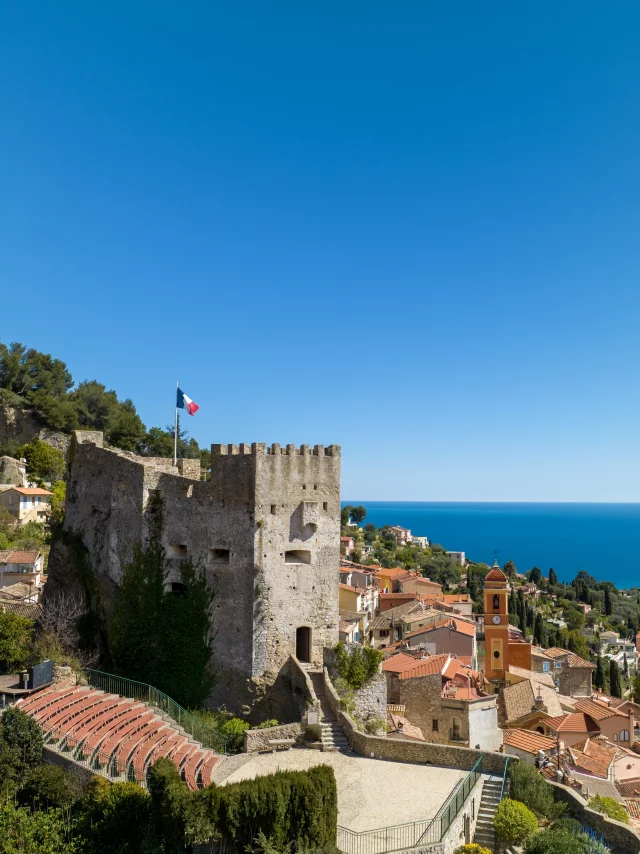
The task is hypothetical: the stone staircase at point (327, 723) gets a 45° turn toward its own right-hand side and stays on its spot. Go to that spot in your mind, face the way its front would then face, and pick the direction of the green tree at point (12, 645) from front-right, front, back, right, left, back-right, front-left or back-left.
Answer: front-right

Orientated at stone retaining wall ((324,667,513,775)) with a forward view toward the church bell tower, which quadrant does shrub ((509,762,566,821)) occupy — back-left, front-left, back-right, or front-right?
back-right

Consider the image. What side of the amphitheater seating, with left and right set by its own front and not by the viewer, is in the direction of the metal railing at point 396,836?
front

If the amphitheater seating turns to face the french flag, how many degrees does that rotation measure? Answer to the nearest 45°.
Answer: approximately 135° to its left

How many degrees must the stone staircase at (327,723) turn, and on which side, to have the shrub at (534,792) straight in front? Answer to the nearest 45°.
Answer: approximately 45° to its left

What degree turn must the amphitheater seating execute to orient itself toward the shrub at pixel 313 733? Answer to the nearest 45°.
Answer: approximately 45° to its left

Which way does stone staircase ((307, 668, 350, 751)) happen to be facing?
toward the camera

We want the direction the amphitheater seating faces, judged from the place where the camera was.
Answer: facing the viewer and to the right of the viewer

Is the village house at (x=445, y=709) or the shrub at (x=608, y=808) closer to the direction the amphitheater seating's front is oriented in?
the shrub

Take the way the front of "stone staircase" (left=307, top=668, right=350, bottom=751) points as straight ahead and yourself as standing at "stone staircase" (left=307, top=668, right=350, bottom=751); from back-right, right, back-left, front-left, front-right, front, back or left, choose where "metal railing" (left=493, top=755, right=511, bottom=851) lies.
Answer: front-left

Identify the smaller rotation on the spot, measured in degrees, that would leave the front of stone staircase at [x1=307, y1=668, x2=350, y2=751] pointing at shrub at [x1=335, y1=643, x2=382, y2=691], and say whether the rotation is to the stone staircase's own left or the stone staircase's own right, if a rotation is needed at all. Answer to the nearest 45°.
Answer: approximately 135° to the stone staircase's own left

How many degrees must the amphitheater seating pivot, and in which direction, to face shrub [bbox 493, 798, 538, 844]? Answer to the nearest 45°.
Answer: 0° — it already faces it

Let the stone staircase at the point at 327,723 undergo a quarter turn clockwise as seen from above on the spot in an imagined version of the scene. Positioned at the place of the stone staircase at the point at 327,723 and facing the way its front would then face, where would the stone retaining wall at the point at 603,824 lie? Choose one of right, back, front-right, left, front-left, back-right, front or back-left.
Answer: back-left

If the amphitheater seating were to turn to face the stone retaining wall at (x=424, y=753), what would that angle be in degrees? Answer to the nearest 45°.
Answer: approximately 45° to its left

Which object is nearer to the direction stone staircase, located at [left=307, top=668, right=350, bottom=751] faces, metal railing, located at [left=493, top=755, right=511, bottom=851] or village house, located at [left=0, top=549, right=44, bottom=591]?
the metal railing

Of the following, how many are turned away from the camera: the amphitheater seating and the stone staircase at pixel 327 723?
0

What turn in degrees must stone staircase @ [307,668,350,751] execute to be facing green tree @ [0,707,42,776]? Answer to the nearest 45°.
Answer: approximately 45° to its right

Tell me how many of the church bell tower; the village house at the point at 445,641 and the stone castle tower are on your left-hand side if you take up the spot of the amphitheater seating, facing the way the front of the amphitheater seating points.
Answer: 3
